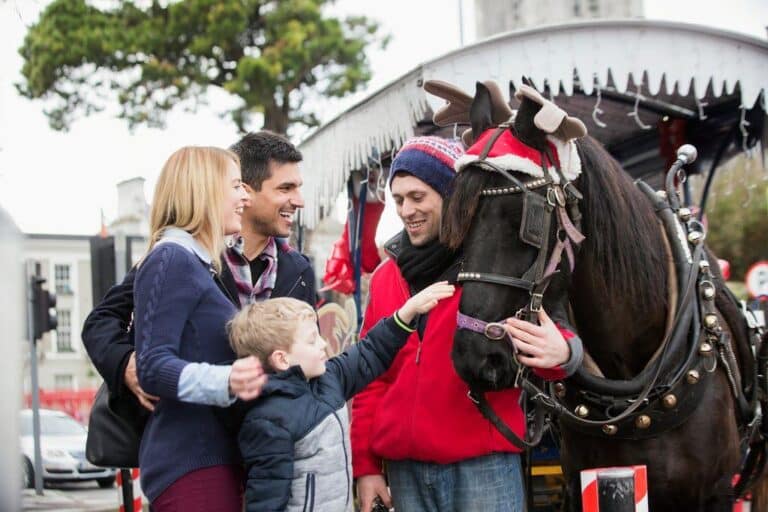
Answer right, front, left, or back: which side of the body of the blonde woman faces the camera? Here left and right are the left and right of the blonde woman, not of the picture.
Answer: right

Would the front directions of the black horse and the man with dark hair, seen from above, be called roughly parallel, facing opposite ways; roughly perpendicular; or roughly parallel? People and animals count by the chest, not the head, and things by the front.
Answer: roughly perpendicular

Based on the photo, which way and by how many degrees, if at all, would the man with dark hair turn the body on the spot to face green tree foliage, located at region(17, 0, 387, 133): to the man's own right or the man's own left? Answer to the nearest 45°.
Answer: approximately 135° to the man's own left

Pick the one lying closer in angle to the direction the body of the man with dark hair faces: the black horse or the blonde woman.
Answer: the black horse

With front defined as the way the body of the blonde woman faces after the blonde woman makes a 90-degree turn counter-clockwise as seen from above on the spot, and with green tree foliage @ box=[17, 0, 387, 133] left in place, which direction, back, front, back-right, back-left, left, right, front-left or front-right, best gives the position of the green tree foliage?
front

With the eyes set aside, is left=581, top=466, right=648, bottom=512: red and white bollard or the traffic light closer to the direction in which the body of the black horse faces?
the red and white bollard

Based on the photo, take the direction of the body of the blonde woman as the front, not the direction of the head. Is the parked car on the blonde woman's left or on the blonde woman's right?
on the blonde woman's left

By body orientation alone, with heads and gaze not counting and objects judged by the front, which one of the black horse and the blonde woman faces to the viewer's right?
the blonde woman

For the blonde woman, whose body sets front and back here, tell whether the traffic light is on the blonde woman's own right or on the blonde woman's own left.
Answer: on the blonde woman's own left

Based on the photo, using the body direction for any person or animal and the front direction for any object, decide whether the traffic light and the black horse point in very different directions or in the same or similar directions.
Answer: very different directions

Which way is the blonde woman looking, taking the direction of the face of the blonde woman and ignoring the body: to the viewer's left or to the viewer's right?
to the viewer's right

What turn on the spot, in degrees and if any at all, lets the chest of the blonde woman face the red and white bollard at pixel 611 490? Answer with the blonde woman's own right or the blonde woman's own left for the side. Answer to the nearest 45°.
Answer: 0° — they already face it

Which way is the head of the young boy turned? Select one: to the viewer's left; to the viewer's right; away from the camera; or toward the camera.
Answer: to the viewer's right
